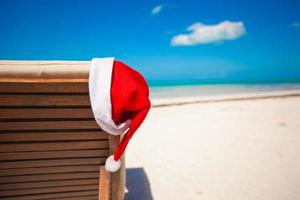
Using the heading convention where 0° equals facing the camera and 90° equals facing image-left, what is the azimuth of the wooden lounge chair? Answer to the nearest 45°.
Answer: approximately 180°
